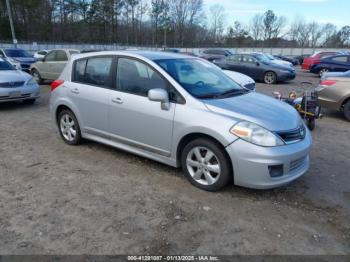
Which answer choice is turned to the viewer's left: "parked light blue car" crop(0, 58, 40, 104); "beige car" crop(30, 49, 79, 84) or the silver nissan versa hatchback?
the beige car

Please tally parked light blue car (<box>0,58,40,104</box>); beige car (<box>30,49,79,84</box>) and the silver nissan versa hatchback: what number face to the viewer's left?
1

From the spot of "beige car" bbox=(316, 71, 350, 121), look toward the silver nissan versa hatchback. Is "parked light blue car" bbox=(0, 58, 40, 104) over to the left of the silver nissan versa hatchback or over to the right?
right

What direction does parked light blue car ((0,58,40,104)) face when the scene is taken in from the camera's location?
facing the viewer and to the right of the viewer

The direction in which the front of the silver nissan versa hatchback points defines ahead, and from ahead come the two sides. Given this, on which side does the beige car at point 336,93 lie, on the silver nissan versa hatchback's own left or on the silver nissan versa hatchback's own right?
on the silver nissan versa hatchback's own left

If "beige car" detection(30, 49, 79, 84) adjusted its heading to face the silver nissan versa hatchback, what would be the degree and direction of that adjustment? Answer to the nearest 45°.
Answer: approximately 90° to its left

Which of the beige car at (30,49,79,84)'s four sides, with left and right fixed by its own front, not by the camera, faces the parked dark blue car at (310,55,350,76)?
back

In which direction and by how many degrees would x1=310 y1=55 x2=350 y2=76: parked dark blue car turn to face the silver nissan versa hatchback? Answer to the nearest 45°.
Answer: approximately 45° to its left

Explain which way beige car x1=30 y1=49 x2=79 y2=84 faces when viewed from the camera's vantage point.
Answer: facing to the left of the viewer
